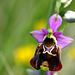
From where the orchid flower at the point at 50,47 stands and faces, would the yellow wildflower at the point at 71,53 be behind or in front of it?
behind

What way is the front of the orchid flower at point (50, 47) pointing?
toward the camera

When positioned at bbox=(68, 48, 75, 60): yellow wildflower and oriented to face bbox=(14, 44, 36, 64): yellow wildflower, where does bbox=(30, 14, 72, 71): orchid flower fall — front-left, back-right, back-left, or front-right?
front-left
